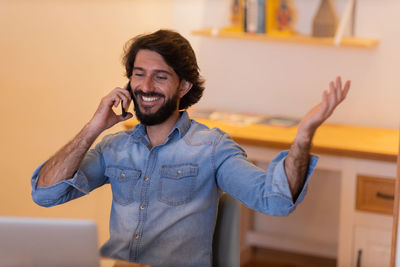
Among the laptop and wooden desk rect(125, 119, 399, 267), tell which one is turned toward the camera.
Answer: the wooden desk

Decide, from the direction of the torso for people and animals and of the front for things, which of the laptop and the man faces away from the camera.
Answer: the laptop

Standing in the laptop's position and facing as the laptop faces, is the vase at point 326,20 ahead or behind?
ahead

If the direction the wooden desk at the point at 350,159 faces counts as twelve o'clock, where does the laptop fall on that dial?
The laptop is roughly at 1 o'clock from the wooden desk.

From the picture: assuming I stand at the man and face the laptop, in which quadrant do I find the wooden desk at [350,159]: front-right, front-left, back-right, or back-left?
back-left

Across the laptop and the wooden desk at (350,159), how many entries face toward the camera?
1

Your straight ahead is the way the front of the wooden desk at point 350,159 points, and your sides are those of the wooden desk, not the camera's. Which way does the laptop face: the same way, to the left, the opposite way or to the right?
the opposite way

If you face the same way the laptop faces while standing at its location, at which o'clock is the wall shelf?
The wall shelf is roughly at 1 o'clock from the laptop.

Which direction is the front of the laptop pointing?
away from the camera

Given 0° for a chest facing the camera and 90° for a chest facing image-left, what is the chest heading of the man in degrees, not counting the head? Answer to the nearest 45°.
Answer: approximately 45°

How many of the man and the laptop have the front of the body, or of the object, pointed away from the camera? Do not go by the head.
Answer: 1

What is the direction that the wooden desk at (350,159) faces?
toward the camera

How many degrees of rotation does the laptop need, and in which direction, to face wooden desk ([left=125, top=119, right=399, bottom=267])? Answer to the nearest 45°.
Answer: approximately 45° to its right

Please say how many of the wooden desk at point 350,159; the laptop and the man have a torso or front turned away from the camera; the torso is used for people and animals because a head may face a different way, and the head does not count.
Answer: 1

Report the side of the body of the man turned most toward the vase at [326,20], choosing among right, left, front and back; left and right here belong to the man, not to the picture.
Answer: back

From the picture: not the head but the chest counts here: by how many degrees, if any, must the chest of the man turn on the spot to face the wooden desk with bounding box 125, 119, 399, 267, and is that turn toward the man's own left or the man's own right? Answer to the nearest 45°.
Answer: approximately 180°

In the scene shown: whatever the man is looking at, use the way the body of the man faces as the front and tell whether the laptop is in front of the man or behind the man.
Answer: in front

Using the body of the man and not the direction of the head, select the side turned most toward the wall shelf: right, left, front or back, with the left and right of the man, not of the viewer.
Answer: back

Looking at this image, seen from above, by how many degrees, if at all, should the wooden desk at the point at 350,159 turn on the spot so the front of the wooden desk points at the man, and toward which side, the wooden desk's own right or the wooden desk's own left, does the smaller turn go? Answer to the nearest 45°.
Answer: approximately 45° to the wooden desk's own right
